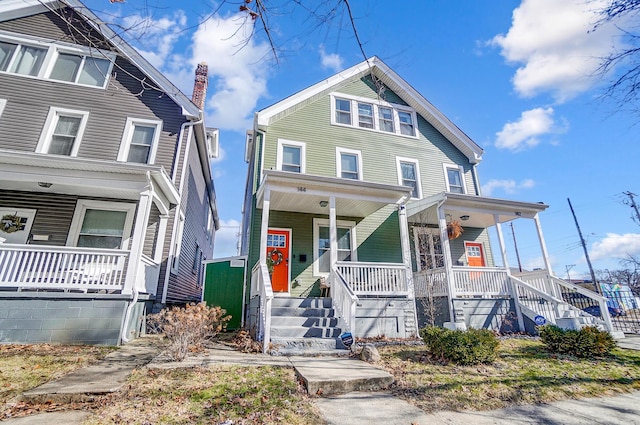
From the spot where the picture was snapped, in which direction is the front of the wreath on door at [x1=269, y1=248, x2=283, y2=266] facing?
facing the viewer

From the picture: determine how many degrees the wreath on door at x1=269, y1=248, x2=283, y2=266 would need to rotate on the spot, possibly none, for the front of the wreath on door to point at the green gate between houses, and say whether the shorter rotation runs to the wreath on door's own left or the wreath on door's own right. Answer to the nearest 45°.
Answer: approximately 135° to the wreath on door's own right

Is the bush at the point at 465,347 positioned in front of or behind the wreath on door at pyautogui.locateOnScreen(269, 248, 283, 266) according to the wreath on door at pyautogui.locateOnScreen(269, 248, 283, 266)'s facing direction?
in front

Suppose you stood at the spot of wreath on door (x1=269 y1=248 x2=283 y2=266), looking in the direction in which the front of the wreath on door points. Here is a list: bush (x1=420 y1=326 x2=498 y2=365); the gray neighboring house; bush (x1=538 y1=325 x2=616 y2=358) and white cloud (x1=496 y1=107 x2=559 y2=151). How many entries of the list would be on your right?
1

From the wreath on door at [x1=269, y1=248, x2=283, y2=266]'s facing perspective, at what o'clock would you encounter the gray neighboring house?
The gray neighboring house is roughly at 3 o'clock from the wreath on door.

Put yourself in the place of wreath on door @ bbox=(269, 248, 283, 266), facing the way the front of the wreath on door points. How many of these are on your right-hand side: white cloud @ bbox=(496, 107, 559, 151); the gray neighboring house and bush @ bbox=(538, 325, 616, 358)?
1

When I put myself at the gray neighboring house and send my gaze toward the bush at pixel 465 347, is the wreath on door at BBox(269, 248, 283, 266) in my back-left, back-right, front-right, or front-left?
front-left

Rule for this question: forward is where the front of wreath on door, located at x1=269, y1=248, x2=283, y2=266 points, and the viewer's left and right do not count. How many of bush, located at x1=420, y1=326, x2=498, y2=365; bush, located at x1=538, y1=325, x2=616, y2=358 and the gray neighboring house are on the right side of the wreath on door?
1

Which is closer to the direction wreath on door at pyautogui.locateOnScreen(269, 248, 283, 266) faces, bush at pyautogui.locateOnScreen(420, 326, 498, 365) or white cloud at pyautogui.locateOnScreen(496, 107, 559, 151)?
the bush

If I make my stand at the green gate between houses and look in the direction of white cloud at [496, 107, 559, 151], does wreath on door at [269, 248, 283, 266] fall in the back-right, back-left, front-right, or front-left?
front-right

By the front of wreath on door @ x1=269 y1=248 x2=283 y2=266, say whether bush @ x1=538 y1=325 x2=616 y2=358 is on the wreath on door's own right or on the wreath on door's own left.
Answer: on the wreath on door's own left
